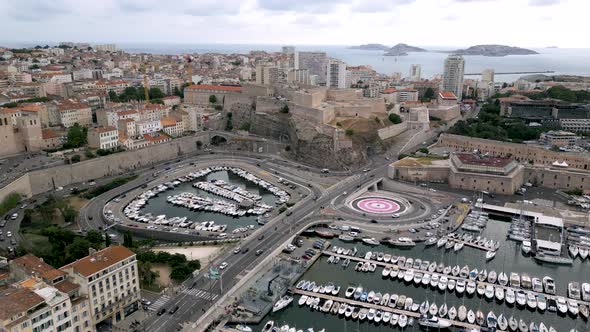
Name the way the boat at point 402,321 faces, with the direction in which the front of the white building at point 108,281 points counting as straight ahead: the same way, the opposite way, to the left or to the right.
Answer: to the right

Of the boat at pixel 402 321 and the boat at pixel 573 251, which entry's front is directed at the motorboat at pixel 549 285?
the boat at pixel 573 251

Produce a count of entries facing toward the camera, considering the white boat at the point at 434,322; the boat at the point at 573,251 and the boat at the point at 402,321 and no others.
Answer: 2

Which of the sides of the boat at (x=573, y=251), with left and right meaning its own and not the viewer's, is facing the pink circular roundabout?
right

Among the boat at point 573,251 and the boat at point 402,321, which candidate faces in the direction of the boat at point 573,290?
the boat at point 573,251

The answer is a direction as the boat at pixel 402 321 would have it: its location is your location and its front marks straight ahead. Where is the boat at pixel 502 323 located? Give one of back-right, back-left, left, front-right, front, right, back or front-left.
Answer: left

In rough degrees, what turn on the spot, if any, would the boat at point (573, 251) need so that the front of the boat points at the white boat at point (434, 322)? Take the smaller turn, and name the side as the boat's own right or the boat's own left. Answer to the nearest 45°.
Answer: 0° — it already faces it

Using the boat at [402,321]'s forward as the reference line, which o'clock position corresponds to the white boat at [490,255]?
The white boat is roughly at 7 o'clock from the boat.

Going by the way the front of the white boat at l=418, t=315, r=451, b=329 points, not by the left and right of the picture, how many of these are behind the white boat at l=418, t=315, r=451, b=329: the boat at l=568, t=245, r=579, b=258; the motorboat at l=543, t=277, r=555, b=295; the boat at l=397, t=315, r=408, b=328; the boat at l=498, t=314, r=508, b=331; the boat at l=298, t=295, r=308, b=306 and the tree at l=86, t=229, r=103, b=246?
3
